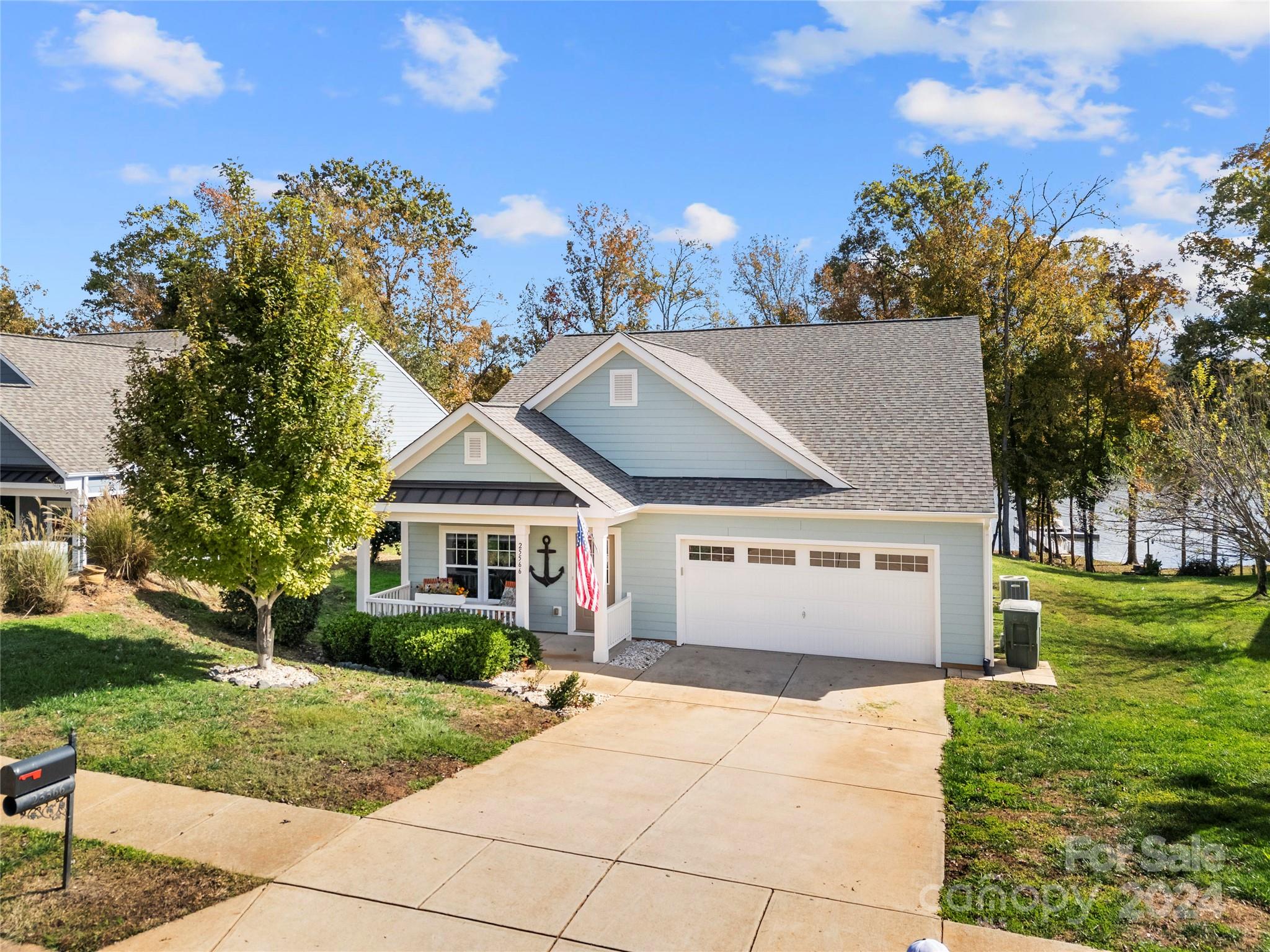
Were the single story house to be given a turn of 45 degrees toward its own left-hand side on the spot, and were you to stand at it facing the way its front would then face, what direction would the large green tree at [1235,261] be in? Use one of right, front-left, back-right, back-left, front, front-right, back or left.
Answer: left

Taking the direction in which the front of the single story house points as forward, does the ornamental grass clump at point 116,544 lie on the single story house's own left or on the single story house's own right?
on the single story house's own right

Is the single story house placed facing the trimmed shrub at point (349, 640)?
no

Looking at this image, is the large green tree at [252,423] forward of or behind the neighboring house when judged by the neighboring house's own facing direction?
forward

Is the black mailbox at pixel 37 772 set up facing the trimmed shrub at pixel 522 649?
no

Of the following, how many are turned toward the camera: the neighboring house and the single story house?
2

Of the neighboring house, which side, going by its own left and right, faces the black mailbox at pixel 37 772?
front

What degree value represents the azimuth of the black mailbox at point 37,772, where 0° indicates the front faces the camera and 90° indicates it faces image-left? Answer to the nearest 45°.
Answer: approximately 45°

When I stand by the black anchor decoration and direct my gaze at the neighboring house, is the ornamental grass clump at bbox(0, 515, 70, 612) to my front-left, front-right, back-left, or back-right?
front-left

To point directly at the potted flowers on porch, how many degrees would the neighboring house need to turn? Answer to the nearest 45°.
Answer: approximately 45° to its left

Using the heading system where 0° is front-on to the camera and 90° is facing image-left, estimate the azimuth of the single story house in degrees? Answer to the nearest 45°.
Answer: approximately 0°

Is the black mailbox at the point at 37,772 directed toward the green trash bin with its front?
no

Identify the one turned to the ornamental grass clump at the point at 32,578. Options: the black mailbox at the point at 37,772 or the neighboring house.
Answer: the neighboring house

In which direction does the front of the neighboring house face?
toward the camera

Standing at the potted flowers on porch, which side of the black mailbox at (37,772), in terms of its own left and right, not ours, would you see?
back
